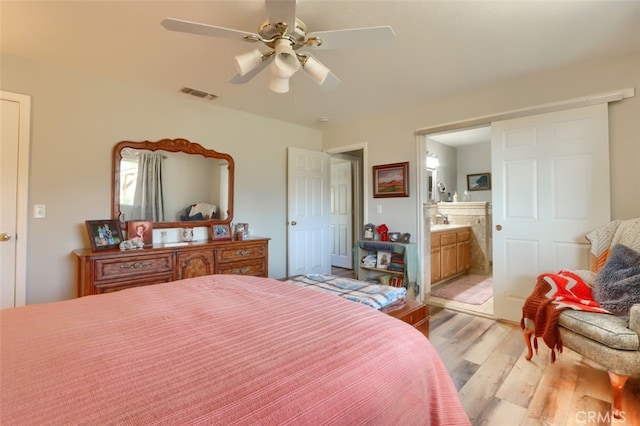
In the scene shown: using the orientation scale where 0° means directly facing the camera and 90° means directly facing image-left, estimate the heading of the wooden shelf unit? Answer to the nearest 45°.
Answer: approximately 45°
